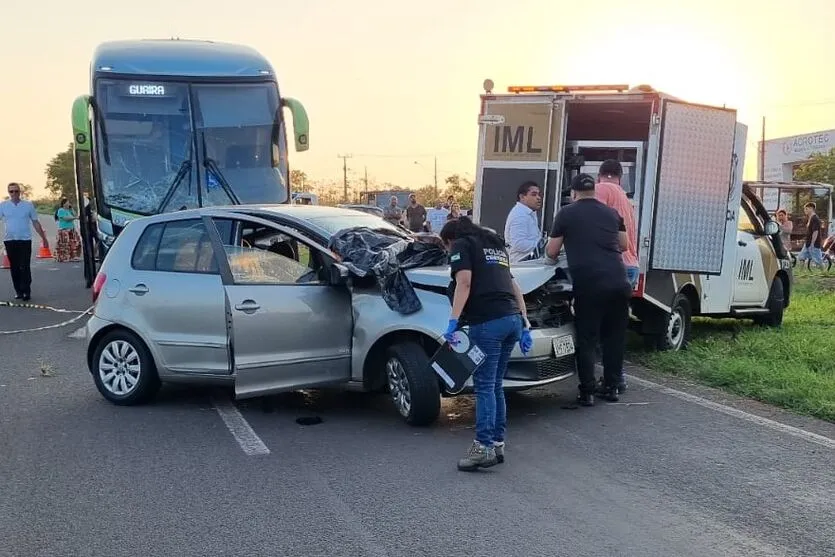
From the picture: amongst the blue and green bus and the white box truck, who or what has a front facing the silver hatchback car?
the blue and green bus

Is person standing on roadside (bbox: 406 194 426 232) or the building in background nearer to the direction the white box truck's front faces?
the building in background

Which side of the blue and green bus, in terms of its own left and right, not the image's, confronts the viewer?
front

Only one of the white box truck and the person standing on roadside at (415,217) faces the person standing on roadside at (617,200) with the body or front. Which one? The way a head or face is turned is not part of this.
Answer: the person standing on roadside at (415,217)

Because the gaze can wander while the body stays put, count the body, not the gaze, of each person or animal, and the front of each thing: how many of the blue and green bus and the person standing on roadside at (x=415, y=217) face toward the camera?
2

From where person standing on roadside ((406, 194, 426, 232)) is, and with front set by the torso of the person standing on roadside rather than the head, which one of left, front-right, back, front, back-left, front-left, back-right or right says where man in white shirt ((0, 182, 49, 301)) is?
front-right

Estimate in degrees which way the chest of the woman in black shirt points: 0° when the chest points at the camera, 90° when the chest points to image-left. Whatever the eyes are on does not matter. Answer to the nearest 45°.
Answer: approximately 135°

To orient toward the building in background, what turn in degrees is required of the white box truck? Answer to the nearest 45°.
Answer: approximately 45° to its left

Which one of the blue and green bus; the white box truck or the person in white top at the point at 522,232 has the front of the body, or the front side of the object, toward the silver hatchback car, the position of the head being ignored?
the blue and green bus

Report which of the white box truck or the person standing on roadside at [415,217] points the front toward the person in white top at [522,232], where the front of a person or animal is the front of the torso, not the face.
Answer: the person standing on roadside

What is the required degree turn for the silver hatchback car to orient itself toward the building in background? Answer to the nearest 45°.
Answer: approximately 90° to its left
